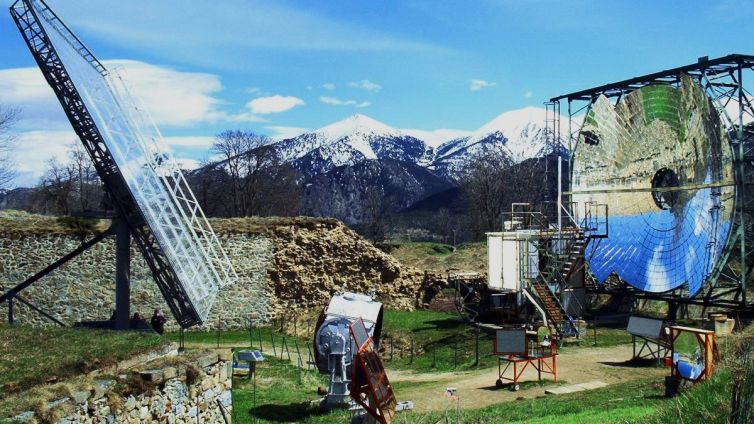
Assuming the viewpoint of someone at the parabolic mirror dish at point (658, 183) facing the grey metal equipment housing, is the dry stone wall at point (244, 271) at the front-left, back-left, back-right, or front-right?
front-right

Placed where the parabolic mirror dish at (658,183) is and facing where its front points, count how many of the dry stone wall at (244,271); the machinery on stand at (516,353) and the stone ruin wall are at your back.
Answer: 0

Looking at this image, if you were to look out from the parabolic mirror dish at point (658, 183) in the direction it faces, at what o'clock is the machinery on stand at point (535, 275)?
The machinery on stand is roughly at 1 o'clock from the parabolic mirror dish.

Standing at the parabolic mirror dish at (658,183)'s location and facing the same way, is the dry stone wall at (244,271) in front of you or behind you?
in front

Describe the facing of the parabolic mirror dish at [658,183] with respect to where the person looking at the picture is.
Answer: facing the viewer and to the left of the viewer

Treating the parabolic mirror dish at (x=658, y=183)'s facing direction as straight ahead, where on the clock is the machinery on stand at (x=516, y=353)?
The machinery on stand is roughly at 11 o'clock from the parabolic mirror dish.

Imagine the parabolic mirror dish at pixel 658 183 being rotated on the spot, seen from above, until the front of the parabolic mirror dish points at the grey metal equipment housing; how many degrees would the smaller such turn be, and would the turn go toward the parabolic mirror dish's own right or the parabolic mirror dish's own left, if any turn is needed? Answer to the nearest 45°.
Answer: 0° — it already faces it
